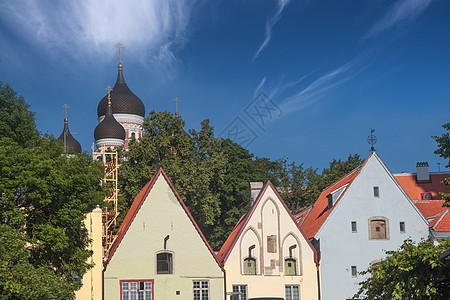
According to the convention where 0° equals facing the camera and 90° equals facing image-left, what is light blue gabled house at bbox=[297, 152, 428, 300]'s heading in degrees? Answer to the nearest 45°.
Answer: approximately 0°

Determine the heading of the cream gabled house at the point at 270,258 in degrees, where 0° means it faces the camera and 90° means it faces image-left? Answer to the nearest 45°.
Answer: approximately 0°

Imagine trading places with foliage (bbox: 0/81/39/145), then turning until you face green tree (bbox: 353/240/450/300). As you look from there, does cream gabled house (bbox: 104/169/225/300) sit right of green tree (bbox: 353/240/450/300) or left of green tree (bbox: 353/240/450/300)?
left

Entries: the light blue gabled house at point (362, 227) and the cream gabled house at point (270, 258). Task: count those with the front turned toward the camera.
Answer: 2

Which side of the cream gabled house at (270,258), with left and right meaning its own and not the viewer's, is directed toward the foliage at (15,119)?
right

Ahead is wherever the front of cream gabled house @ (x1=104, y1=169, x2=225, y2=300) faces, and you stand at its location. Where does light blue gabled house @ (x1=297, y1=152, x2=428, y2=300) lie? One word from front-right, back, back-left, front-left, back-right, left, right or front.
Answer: left
